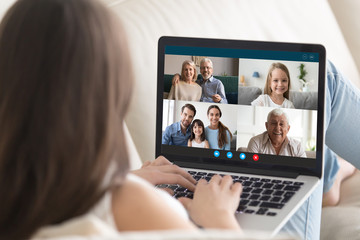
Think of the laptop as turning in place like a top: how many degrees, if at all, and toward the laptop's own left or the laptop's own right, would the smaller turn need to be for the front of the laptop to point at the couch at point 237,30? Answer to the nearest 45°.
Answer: approximately 135° to the laptop's own right

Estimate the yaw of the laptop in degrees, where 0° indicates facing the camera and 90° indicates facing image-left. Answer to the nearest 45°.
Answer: approximately 45°
